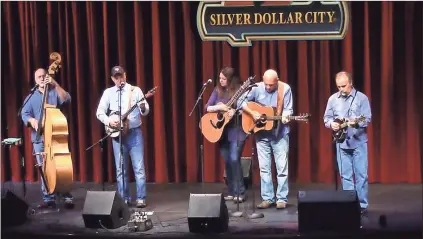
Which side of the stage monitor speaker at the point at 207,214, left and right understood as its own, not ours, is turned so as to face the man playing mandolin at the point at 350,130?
right

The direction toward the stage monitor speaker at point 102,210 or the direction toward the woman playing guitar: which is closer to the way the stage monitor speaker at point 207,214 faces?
the woman playing guitar

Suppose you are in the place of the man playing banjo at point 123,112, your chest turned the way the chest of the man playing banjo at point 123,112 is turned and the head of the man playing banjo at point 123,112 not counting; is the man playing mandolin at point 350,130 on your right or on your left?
on your left

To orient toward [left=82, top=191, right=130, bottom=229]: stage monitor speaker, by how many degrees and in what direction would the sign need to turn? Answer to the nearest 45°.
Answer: approximately 45° to its right

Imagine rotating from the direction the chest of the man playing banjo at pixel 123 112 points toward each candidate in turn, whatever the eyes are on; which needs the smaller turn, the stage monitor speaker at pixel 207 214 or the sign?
the stage monitor speaker

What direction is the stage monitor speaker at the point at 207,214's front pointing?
away from the camera

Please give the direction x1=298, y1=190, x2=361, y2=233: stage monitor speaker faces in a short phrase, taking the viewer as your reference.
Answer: facing away from the viewer

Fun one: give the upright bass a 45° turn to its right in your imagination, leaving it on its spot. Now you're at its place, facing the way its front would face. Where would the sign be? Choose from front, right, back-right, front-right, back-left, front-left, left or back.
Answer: back-right
